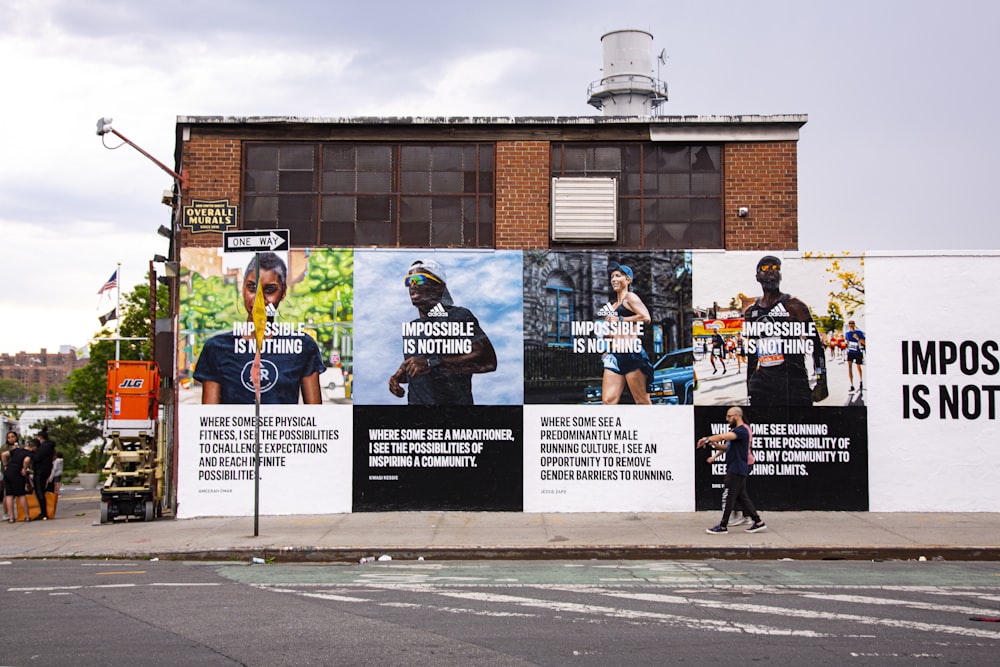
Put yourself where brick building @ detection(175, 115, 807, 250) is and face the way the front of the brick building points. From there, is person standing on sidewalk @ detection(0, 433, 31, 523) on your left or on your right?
on your right

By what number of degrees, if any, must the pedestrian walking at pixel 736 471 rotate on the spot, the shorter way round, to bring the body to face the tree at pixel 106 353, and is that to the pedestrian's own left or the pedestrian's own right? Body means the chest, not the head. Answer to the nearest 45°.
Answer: approximately 45° to the pedestrian's own right

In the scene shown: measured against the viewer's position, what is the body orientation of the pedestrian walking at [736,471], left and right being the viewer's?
facing to the left of the viewer

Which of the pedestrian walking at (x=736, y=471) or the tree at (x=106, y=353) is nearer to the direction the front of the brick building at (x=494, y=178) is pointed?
the pedestrian walking

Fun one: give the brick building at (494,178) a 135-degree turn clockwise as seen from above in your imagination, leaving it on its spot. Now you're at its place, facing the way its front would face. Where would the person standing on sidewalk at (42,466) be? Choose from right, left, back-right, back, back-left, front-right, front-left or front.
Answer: front-left

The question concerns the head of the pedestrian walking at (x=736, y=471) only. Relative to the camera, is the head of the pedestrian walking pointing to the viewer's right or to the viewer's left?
to the viewer's left

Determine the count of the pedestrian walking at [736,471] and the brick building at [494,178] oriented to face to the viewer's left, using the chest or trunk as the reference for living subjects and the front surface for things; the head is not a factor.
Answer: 1

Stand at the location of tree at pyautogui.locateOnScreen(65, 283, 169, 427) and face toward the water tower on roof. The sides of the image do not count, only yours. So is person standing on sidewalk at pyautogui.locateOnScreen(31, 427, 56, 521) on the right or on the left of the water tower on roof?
right

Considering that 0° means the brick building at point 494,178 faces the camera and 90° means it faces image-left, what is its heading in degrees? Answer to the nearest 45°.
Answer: approximately 0°

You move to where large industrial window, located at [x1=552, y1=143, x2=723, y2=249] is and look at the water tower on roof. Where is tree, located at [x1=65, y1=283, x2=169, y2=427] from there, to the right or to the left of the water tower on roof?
left

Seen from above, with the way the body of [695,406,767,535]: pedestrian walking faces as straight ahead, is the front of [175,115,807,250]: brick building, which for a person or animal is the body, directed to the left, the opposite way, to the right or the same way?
to the left
